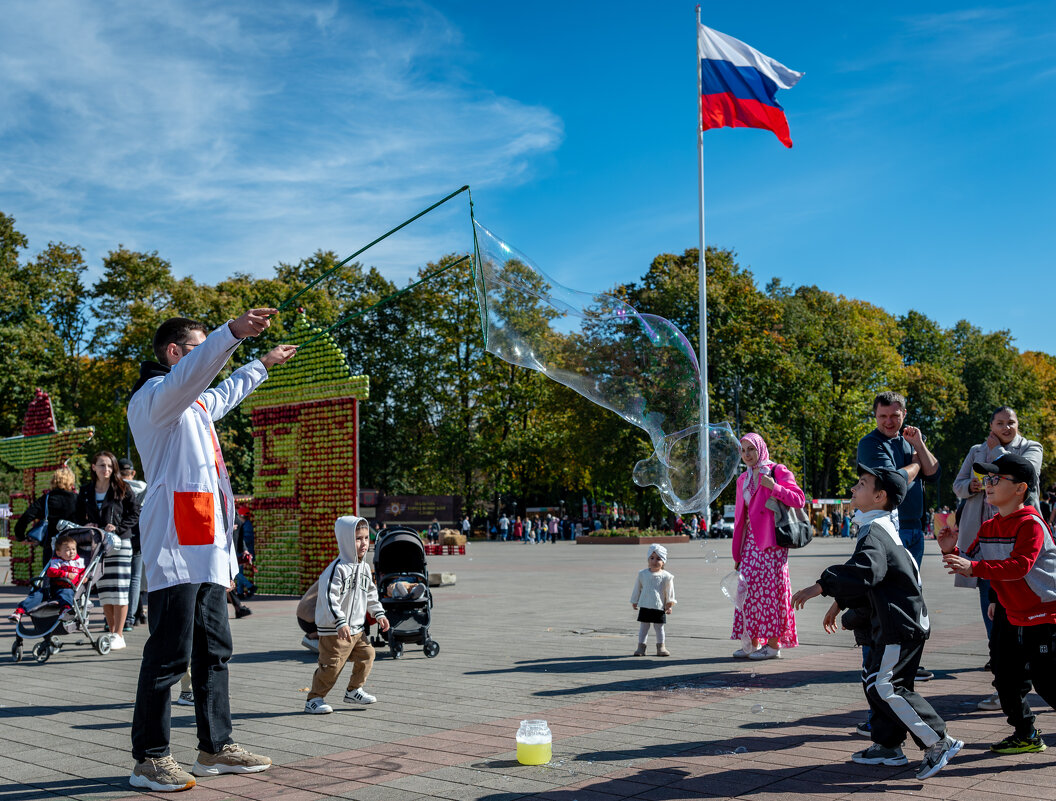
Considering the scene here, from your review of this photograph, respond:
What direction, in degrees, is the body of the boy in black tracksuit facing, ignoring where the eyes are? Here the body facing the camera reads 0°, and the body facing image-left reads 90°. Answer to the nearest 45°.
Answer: approximately 90°

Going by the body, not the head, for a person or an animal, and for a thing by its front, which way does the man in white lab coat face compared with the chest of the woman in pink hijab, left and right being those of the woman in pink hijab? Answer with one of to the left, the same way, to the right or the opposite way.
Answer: the opposite way

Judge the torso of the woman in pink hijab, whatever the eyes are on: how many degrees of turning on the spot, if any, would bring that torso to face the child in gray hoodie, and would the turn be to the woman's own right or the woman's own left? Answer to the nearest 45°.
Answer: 0° — they already face them

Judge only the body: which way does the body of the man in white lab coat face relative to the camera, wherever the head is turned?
to the viewer's right

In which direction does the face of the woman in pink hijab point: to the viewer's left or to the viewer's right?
to the viewer's left

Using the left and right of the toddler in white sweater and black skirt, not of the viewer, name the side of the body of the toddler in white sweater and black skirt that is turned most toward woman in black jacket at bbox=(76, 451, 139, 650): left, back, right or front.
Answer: right

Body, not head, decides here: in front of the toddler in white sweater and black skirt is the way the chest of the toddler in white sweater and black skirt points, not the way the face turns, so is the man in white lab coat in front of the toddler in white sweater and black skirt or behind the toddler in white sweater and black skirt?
in front

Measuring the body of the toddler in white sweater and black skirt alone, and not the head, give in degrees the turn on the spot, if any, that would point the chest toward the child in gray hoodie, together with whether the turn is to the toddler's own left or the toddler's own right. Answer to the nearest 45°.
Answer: approximately 45° to the toddler's own right

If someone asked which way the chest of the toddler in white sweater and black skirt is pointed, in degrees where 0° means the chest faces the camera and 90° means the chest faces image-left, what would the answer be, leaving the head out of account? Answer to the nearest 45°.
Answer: approximately 0°

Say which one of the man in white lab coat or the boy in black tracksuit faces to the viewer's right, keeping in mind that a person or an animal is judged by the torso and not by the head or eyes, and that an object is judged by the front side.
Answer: the man in white lab coat
